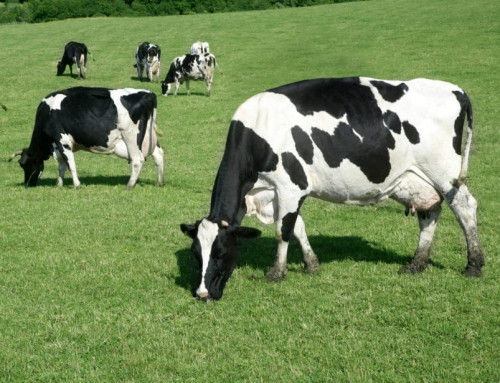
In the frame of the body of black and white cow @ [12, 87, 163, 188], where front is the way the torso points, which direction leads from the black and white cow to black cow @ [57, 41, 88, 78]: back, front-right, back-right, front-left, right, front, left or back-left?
right

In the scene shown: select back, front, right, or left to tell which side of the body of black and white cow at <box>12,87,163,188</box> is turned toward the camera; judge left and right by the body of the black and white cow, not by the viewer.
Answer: left

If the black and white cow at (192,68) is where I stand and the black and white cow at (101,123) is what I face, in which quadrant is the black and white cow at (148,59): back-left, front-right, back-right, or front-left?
back-right

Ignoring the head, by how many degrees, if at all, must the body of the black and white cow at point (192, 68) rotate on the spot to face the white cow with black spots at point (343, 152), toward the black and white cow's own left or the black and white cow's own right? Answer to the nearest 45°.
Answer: approximately 90° to the black and white cow's own left

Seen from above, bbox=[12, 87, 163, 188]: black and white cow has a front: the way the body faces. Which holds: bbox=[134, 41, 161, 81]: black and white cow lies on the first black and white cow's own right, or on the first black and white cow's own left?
on the first black and white cow's own right

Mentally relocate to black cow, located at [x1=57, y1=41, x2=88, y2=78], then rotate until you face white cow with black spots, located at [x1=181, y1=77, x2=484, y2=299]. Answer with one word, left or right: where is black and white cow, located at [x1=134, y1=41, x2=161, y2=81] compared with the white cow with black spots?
left

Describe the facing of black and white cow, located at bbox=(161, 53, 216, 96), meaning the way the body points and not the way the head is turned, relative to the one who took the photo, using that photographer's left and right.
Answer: facing to the left of the viewer

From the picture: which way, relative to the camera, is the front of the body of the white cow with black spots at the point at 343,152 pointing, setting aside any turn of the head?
to the viewer's left

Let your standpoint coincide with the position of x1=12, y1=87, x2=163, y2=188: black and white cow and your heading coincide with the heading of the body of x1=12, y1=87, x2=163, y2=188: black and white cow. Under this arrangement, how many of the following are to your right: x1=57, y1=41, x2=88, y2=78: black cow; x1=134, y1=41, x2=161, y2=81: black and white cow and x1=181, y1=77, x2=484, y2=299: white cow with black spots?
2

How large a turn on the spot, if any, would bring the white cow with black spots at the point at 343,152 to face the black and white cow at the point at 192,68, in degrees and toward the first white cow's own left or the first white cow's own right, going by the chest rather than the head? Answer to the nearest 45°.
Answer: approximately 90° to the first white cow's own right

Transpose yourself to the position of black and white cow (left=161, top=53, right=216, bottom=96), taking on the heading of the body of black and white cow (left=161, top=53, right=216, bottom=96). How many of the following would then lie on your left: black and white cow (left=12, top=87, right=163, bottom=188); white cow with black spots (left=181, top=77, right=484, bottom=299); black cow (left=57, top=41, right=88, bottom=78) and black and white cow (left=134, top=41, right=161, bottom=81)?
2
